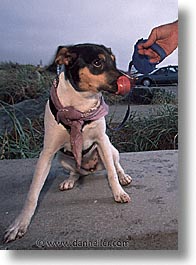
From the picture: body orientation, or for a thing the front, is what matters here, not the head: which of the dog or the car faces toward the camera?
the dog

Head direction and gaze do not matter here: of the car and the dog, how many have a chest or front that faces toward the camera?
1

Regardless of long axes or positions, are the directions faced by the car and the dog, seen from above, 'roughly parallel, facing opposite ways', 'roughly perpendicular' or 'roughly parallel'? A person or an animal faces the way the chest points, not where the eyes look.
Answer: roughly perpendicular

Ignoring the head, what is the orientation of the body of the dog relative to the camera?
toward the camera

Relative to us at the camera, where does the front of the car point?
facing to the left of the viewer
